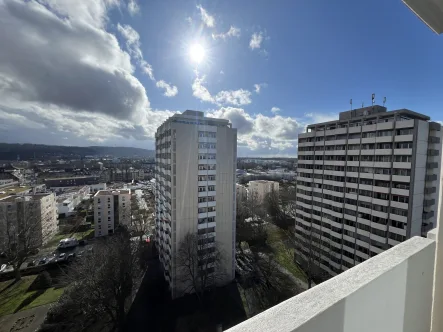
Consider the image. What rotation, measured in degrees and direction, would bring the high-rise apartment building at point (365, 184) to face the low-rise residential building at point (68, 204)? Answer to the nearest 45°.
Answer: approximately 45° to its right

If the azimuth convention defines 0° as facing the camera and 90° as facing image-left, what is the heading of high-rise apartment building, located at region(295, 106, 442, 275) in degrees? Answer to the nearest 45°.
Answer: approximately 45°

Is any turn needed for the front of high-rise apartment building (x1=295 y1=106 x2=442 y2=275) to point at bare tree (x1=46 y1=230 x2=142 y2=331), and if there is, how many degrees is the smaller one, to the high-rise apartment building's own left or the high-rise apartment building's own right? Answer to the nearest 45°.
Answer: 0° — it already faces it

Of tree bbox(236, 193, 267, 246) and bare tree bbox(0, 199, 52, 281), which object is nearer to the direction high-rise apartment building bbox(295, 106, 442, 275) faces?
the bare tree

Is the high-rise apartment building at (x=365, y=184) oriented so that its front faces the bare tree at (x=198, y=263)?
yes

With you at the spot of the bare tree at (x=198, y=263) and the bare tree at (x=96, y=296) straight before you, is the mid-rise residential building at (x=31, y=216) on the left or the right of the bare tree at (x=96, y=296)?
right
